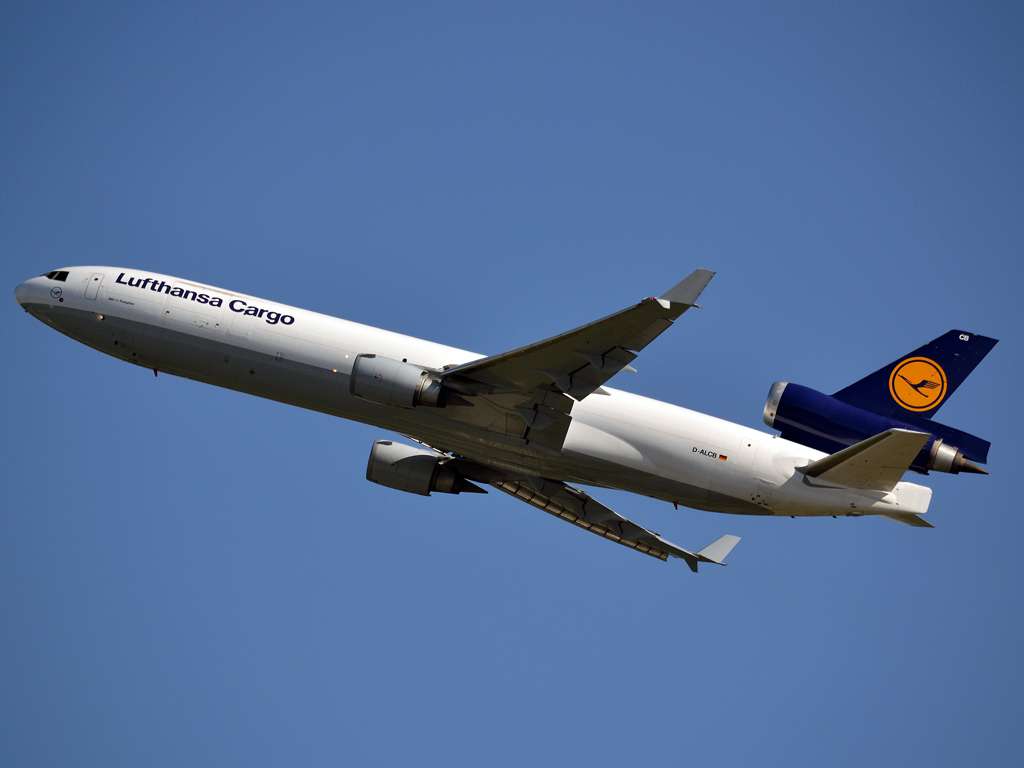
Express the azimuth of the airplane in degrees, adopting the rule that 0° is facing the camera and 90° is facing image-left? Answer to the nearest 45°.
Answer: approximately 90°
